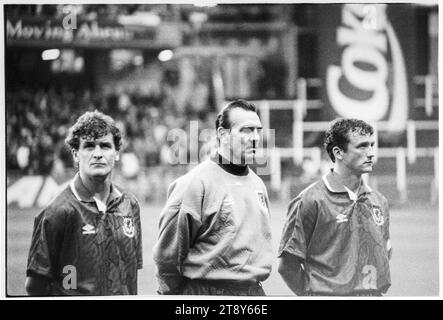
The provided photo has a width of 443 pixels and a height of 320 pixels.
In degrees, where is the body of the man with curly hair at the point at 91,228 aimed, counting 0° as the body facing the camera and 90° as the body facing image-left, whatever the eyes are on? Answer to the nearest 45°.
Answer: approximately 315°

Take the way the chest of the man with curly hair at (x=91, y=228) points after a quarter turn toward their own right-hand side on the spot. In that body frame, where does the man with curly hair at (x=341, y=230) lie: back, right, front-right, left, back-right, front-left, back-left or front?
back-left

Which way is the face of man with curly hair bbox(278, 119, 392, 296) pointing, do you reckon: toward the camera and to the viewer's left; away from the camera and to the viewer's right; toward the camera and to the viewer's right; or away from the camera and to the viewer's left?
toward the camera and to the viewer's right

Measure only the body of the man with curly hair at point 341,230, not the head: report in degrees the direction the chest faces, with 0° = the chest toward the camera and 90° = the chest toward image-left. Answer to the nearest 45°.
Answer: approximately 315°
